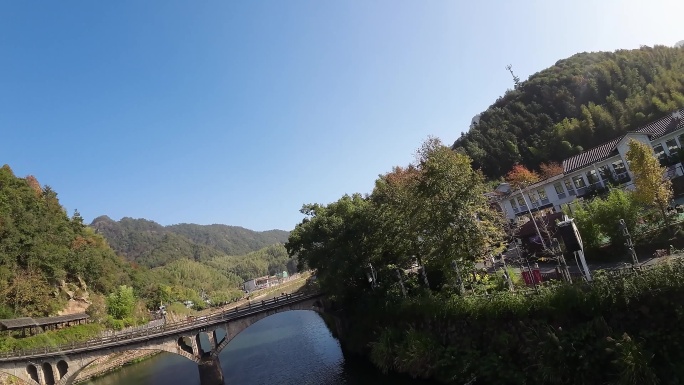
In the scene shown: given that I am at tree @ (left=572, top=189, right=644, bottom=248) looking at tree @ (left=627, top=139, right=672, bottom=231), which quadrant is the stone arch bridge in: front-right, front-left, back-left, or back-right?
back-left

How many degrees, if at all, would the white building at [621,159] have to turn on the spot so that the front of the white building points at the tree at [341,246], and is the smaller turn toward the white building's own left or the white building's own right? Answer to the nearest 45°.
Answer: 0° — it already faces it

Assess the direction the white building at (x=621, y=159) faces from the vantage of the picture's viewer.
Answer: facing the viewer and to the left of the viewer

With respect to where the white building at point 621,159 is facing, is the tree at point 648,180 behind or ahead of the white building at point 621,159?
ahead

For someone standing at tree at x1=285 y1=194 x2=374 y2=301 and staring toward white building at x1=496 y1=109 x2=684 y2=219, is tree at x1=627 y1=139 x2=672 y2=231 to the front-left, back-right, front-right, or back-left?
front-right

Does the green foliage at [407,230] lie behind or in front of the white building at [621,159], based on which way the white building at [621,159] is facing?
in front

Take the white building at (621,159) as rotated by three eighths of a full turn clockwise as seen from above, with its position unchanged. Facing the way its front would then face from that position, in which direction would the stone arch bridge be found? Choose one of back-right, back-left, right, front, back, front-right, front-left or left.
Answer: back-left
